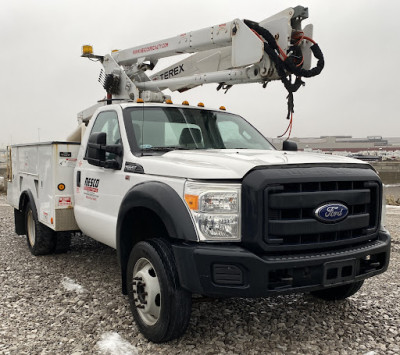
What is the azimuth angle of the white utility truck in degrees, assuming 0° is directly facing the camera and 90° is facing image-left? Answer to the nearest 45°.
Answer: approximately 315°
